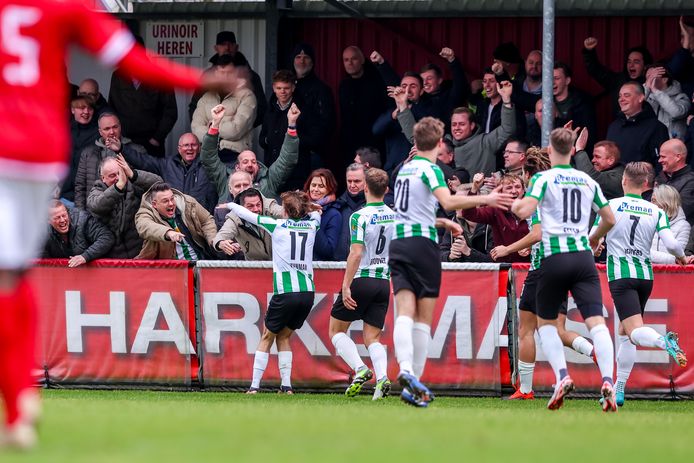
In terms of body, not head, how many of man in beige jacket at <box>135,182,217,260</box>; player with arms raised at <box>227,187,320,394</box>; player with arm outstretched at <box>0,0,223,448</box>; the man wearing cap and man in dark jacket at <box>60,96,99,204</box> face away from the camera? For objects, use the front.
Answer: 2

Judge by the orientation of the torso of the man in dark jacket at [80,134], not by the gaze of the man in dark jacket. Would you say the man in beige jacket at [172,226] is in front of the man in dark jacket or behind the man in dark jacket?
in front

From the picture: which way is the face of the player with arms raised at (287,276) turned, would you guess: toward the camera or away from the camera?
away from the camera

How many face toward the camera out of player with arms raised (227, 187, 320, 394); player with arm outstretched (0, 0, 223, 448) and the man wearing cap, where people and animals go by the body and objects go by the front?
1

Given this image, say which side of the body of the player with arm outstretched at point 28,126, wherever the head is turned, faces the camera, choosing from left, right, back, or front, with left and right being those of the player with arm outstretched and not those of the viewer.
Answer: back

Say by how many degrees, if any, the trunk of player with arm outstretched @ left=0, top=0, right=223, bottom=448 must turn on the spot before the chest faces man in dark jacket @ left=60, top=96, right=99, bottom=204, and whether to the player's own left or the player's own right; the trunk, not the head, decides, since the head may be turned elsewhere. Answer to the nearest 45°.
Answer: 0° — they already face them

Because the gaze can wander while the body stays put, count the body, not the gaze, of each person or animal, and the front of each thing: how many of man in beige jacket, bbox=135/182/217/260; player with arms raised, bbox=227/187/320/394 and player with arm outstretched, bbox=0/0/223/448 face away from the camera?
2

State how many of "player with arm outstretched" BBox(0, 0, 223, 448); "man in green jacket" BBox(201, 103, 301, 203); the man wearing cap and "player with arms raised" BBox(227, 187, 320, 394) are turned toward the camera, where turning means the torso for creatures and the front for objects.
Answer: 2

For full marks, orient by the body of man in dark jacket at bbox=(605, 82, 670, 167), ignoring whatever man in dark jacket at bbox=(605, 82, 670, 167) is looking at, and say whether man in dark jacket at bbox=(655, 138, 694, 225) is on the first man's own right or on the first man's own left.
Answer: on the first man's own left

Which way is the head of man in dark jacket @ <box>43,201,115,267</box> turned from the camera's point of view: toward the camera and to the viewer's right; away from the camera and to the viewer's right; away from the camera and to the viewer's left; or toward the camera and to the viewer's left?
toward the camera and to the viewer's right
